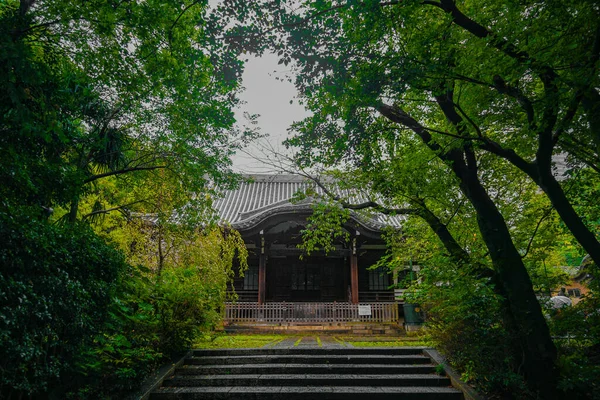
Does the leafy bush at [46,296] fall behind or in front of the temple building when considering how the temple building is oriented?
in front

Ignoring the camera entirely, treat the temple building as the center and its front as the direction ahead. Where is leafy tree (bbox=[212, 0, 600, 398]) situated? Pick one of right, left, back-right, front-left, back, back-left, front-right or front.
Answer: front

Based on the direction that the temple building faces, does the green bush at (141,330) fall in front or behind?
in front

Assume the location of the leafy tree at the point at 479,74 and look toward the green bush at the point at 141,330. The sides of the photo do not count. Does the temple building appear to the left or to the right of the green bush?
right

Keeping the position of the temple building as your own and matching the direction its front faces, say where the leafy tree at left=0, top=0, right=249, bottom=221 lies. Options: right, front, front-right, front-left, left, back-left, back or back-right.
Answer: front

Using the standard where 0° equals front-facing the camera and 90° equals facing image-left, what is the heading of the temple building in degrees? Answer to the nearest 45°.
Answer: approximately 0°

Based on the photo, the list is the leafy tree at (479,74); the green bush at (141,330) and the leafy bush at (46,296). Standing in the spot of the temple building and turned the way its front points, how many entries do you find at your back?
0
